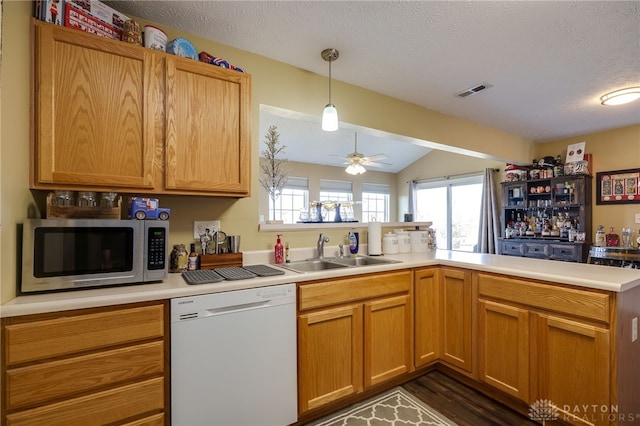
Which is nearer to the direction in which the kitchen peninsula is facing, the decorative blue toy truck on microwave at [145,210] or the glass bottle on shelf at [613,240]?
the decorative blue toy truck on microwave

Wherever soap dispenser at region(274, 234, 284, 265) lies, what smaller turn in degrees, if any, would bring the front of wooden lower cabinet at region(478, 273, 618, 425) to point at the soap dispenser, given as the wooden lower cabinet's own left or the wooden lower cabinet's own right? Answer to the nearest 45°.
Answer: approximately 45° to the wooden lower cabinet's own right

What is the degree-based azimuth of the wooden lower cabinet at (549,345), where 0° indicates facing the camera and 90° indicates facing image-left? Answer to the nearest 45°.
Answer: approximately 45°

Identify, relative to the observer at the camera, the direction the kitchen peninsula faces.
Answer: facing the viewer and to the left of the viewer

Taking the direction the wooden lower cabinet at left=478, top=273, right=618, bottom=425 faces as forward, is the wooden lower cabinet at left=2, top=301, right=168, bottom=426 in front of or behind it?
in front

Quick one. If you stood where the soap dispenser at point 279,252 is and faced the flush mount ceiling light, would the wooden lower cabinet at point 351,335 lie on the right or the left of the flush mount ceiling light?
right

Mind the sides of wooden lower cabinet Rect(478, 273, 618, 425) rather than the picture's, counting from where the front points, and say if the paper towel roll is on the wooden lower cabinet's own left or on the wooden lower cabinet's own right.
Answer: on the wooden lower cabinet's own right

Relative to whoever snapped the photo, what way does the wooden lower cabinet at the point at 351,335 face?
facing the viewer and to the right of the viewer
